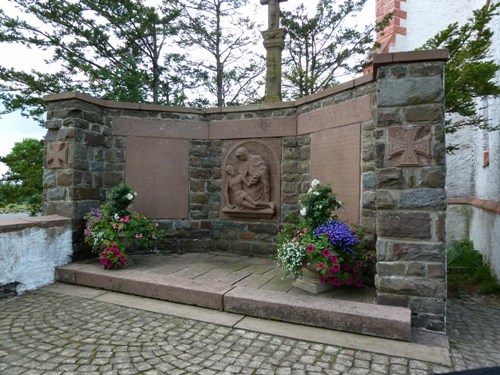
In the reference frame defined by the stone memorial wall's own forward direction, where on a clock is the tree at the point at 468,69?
The tree is roughly at 8 o'clock from the stone memorial wall.

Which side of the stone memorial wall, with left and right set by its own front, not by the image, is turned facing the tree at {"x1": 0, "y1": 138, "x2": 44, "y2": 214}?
right

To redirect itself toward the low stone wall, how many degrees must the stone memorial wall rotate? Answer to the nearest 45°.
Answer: approximately 45° to its right

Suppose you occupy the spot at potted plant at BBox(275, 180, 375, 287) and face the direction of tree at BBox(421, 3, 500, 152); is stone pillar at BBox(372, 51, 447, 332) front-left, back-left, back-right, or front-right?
front-right

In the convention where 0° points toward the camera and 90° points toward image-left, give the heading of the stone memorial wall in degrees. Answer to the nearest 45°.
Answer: approximately 45°

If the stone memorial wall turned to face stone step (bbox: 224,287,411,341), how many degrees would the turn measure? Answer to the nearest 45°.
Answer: approximately 45° to its left
